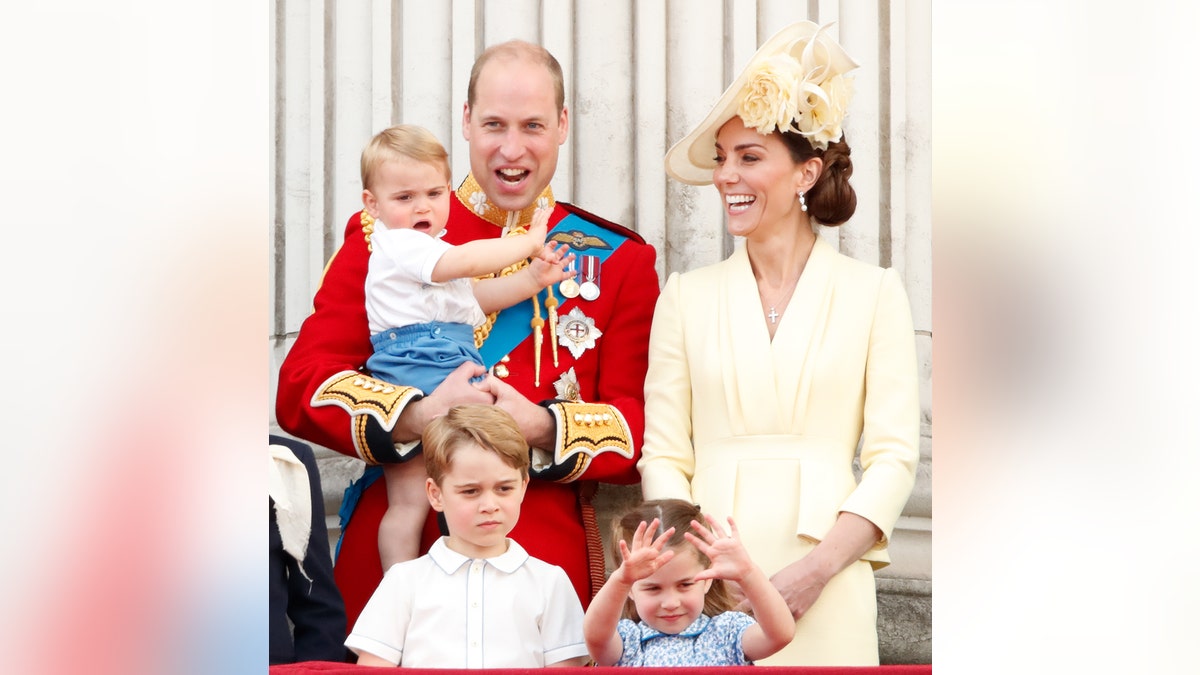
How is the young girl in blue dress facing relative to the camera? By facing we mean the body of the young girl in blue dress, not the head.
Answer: toward the camera

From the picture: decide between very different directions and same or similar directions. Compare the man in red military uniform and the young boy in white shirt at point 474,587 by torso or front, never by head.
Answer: same or similar directions

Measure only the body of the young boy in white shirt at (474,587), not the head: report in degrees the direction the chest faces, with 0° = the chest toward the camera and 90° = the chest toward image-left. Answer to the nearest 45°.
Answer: approximately 0°

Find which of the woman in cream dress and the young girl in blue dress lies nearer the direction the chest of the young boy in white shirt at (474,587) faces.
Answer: the young girl in blue dress

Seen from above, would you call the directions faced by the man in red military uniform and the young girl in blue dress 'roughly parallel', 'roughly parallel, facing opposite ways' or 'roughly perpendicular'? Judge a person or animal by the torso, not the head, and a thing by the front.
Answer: roughly parallel

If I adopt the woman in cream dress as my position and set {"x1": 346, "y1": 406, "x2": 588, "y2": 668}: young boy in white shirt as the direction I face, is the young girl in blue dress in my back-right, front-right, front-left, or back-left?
front-left

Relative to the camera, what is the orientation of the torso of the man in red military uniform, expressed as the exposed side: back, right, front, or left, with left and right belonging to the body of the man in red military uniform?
front

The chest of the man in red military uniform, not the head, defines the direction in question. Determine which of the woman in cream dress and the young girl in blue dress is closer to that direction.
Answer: the young girl in blue dress

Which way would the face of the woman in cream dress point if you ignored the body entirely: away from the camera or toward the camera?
toward the camera

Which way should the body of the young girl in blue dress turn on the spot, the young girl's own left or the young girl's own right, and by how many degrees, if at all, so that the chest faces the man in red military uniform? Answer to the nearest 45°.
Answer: approximately 135° to the young girl's own right

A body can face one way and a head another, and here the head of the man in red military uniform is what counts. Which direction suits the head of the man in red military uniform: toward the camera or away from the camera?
toward the camera

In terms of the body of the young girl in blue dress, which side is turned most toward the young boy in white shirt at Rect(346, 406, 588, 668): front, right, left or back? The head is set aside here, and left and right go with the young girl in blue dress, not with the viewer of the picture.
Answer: right
